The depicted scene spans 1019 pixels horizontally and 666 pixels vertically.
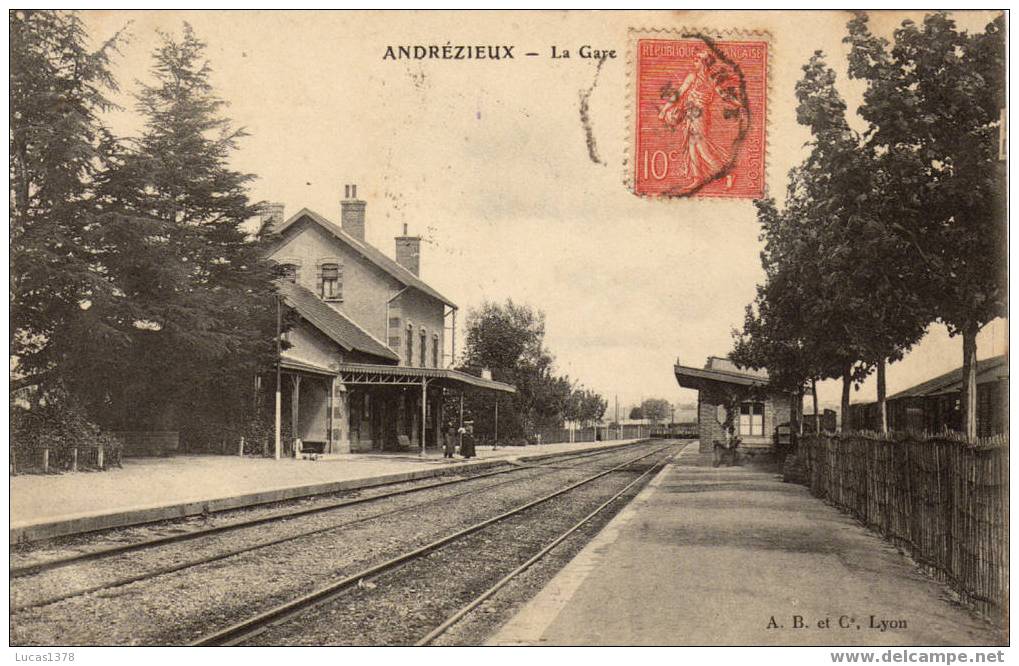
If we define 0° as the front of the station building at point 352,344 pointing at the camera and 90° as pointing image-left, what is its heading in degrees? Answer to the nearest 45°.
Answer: approximately 315°

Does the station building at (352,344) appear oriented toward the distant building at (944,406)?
yes

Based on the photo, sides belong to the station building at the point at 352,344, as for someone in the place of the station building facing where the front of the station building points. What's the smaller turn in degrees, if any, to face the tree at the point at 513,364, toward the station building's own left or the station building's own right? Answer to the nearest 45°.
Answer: approximately 90° to the station building's own left
